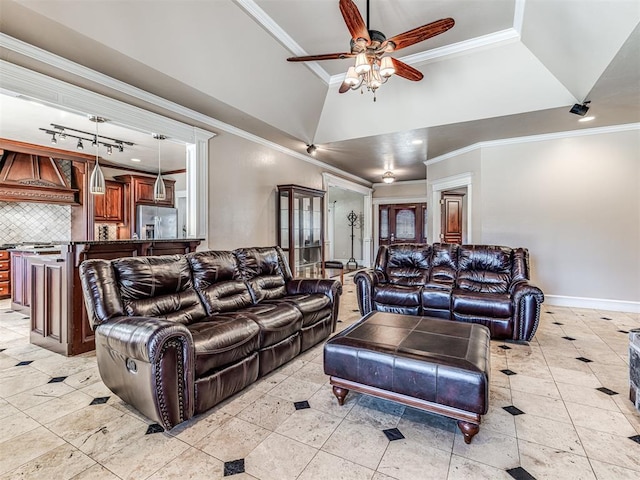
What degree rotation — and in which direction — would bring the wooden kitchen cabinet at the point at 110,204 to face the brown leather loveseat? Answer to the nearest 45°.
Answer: approximately 45° to its left

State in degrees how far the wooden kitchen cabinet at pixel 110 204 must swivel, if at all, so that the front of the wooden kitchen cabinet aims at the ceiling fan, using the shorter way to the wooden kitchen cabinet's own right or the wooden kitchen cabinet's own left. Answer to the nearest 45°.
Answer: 0° — it already faces it

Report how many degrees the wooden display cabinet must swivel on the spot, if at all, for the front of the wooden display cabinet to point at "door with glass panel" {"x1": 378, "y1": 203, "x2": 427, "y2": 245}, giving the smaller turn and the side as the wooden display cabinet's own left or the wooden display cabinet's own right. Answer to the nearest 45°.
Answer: approximately 90° to the wooden display cabinet's own left

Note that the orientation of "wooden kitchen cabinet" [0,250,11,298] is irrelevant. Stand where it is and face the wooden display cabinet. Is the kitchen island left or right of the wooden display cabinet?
right

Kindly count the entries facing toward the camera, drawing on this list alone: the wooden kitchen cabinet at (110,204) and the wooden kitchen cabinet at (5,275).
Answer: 2

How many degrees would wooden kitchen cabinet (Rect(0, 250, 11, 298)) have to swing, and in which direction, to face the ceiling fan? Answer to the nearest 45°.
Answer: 0° — it already faces it

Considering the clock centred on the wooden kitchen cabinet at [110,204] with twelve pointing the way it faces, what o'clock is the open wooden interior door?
The open wooden interior door is roughly at 10 o'clock from the wooden kitchen cabinet.
